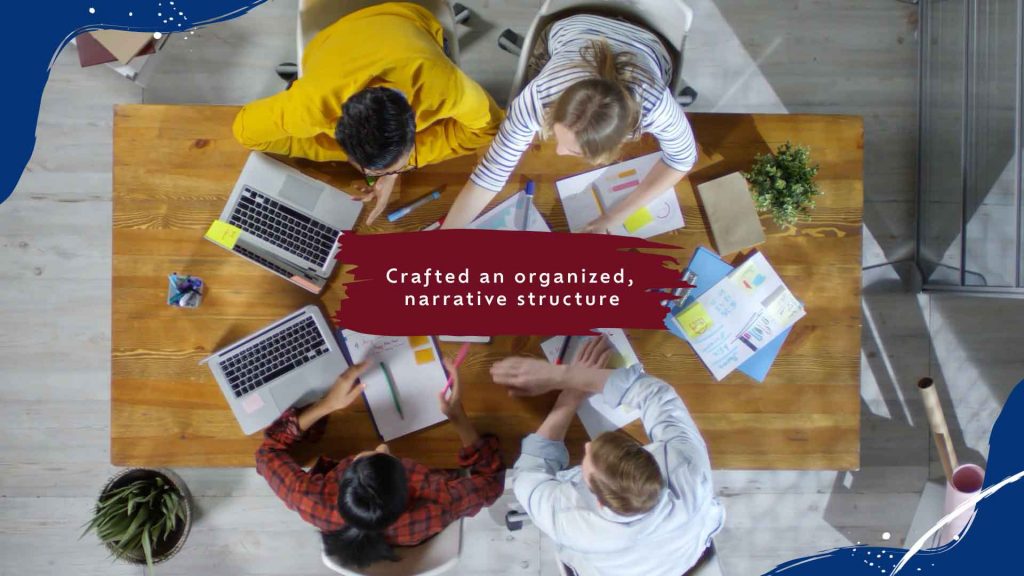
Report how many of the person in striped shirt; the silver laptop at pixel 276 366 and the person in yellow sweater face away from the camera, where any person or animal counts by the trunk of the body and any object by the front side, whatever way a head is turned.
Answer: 0

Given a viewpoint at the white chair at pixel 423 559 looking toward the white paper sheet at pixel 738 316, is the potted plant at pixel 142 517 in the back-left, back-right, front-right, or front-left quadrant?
back-left

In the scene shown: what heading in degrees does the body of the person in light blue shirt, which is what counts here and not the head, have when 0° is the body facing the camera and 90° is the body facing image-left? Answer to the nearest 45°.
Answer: approximately 135°

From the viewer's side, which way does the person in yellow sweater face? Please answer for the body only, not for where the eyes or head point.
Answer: toward the camera

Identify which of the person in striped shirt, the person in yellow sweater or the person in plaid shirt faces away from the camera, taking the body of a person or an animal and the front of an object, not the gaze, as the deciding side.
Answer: the person in plaid shirt

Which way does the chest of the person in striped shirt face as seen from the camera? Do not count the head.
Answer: toward the camera

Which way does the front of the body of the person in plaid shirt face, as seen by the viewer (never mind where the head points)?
away from the camera

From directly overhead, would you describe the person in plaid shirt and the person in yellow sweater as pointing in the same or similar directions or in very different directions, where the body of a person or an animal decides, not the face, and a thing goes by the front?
very different directions

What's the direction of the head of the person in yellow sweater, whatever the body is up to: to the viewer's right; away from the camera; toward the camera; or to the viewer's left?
toward the camera

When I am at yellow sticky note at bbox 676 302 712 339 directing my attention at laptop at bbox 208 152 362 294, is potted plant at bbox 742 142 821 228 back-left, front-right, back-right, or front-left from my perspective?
back-right

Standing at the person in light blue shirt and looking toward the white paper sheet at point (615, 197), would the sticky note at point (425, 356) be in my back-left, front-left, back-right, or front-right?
front-left
